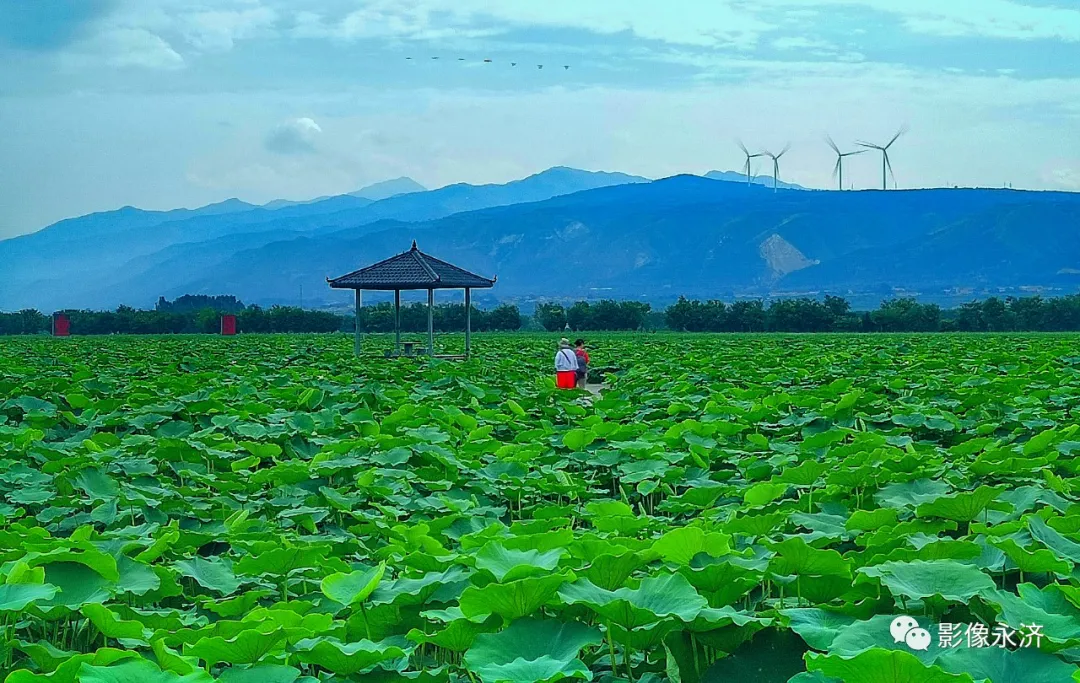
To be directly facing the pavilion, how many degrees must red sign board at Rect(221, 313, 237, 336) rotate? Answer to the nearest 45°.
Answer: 0° — it already faces it

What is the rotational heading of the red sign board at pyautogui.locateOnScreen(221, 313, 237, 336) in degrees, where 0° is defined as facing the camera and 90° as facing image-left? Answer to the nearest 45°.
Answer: approximately 0°
